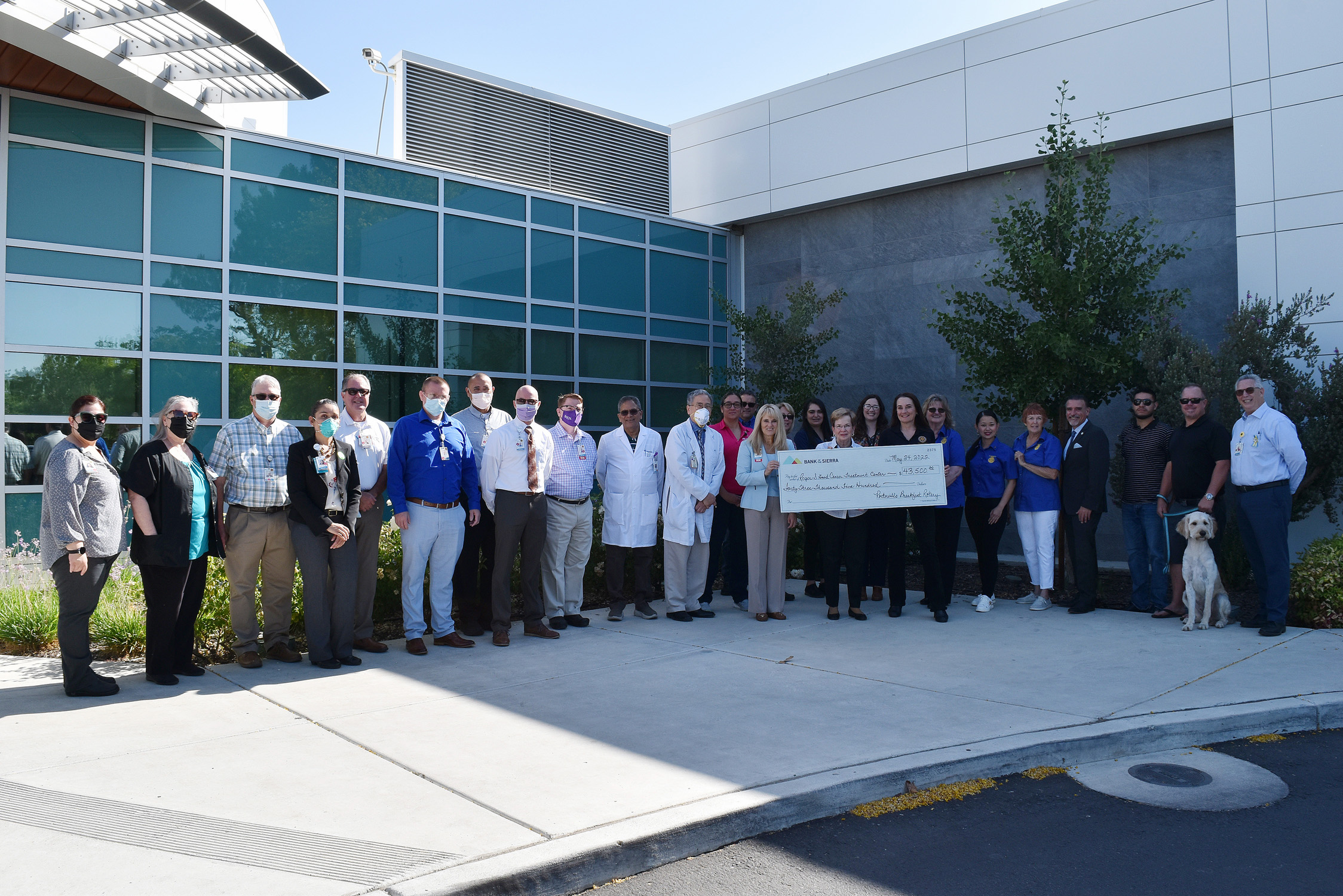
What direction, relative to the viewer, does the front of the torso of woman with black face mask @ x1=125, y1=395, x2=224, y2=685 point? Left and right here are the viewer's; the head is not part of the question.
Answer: facing the viewer and to the right of the viewer

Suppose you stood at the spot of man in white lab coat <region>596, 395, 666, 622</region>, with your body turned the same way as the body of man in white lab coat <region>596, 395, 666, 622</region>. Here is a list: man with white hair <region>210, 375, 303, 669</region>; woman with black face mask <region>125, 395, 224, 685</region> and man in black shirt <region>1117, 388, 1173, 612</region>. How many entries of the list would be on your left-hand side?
1

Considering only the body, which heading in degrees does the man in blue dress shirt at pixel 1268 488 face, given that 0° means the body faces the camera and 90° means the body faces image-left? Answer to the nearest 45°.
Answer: approximately 45°

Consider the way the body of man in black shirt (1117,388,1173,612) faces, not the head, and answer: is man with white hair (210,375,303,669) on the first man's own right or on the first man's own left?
on the first man's own right

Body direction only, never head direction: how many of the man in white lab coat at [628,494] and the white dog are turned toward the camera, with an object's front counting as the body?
2

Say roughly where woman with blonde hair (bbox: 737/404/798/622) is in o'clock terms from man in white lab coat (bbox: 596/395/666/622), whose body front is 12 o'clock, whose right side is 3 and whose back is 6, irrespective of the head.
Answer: The woman with blonde hair is roughly at 9 o'clock from the man in white lab coat.

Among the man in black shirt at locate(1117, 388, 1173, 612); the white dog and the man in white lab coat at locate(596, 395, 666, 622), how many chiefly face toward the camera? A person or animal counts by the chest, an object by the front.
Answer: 3

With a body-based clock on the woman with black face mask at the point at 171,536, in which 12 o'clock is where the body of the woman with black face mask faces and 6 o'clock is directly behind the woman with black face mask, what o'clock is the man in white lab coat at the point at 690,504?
The man in white lab coat is roughly at 10 o'clock from the woman with black face mask.

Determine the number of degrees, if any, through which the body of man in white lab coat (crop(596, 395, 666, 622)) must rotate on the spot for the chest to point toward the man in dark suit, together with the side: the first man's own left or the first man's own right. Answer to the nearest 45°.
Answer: approximately 90° to the first man's own left

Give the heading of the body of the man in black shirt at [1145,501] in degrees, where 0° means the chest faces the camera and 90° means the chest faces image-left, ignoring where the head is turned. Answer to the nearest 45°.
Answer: approximately 0°

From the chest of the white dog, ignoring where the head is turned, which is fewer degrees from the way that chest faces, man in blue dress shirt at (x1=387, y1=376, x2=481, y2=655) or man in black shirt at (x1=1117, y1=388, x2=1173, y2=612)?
the man in blue dress shirt

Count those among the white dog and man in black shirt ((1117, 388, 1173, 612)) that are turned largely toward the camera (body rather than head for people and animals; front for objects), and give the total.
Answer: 2

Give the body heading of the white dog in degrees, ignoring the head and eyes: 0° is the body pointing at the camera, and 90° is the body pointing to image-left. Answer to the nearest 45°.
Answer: approximately 0°

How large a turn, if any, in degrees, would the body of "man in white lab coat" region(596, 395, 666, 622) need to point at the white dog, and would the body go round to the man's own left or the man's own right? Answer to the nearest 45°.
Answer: approximately 90° to the man's own left
